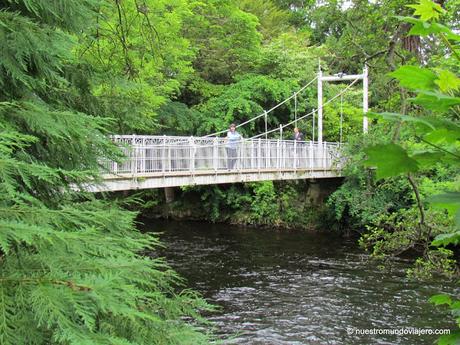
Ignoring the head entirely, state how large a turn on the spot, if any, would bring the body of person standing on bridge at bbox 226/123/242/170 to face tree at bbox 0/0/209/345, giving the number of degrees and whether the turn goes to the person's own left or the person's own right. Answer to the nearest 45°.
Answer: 0° — they already face it

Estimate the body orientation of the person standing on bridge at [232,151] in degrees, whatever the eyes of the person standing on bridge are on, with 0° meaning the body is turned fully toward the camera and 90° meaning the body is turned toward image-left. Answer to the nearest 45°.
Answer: approximately 0°
